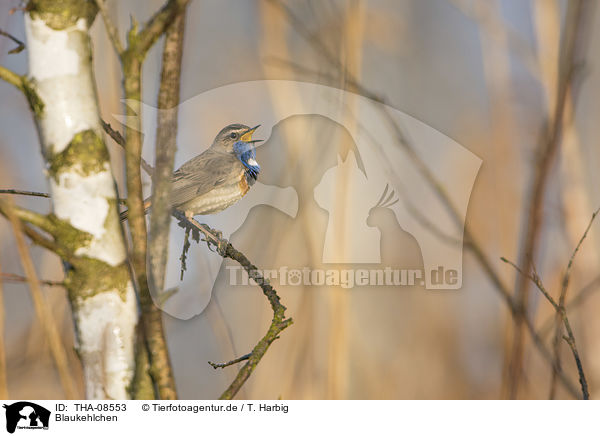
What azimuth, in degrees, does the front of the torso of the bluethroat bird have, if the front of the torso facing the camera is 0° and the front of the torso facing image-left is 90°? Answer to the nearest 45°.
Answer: approximately 270°
